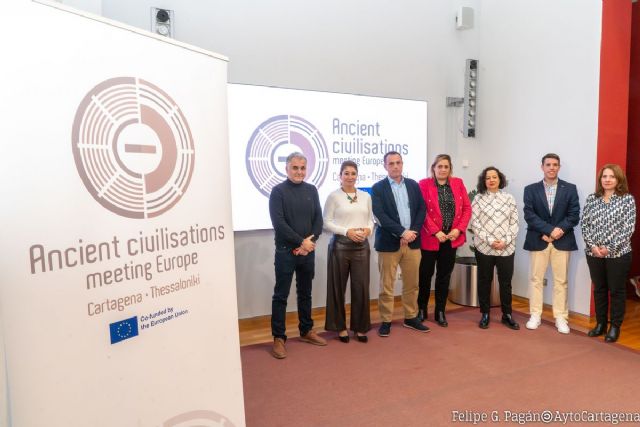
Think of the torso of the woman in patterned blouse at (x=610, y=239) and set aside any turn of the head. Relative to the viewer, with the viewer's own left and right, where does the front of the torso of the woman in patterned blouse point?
facing the viewer and to the left of the viewer

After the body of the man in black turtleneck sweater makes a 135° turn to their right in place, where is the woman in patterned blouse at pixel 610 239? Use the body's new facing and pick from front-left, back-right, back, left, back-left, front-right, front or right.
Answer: back

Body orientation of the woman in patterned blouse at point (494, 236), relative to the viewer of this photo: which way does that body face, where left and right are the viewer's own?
facing the viewer

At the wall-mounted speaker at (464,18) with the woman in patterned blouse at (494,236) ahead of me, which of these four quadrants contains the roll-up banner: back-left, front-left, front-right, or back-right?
front-right

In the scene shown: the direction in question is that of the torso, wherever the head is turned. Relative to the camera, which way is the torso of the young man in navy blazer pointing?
toward the camera

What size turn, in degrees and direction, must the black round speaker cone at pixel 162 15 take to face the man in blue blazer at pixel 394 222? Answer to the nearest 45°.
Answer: approximately 90° to its left

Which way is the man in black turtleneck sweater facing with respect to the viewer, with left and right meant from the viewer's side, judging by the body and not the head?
facing the viewer and to the right of the viewer
